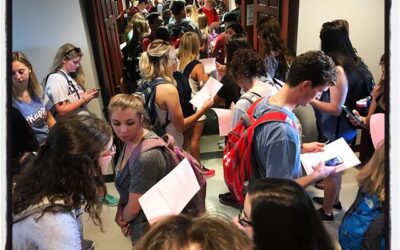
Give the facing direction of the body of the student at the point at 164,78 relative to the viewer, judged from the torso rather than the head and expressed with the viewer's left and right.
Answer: facing away from the viewer and to the right of the viewer

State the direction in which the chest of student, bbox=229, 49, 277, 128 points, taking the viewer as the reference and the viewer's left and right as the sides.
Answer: facing away from the viewer and to the left of the viewer

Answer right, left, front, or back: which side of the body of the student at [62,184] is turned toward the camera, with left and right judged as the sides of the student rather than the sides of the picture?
right

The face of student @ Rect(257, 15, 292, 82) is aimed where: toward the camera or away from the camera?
away from the camera

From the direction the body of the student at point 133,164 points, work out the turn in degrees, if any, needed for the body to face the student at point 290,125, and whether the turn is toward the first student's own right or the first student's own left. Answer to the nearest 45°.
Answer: approximately 135° to the first student's own left

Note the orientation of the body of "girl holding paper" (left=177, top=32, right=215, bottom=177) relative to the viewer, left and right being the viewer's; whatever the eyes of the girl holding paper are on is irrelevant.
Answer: facing away from the viewer and to the right of the viewer

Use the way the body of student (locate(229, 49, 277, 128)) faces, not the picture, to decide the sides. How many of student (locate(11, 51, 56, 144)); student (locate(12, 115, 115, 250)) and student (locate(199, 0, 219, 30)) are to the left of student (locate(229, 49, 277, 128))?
2

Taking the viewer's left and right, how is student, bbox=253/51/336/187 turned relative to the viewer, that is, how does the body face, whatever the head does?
facing to the right of the viewer

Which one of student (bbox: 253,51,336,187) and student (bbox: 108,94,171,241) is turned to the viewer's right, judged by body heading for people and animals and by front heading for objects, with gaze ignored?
student (bbox: 253,51,336,187)

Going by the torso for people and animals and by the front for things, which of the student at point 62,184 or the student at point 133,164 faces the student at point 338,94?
the student at point 62,184
